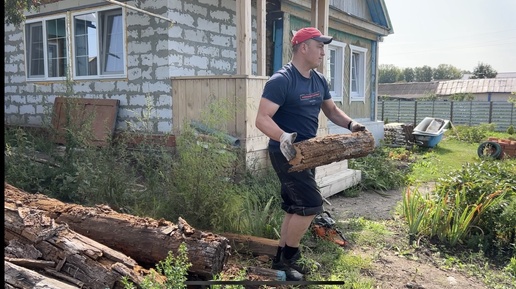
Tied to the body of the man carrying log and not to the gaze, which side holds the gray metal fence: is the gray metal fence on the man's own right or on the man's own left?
on the man's own left

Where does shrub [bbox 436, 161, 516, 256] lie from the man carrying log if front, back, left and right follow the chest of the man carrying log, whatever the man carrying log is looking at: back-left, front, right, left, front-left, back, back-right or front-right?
left

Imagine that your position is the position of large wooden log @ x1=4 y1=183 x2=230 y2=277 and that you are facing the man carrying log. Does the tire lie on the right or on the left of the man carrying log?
left

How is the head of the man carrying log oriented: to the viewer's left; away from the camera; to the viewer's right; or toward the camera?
to the viewer's right

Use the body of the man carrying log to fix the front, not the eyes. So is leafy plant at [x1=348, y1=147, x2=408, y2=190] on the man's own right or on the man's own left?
on the man's own left

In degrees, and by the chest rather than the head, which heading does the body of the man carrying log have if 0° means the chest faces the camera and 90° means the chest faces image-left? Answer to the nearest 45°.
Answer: approximately 315°

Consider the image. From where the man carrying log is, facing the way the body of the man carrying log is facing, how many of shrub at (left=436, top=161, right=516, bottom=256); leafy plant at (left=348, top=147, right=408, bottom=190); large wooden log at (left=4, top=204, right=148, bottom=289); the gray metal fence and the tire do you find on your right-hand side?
1

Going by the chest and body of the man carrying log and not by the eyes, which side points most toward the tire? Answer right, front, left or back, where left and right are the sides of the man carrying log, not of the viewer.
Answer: left

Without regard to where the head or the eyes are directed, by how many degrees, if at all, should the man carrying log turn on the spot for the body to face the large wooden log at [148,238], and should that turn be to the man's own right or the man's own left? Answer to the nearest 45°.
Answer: approximately 90° to the man's own right
